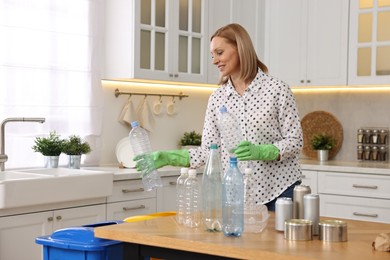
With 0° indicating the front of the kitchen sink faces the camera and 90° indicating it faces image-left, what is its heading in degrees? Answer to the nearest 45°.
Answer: approximately 315°

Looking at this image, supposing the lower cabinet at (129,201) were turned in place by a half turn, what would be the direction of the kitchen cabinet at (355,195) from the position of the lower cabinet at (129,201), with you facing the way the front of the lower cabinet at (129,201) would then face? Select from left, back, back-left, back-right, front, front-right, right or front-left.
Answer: back-right

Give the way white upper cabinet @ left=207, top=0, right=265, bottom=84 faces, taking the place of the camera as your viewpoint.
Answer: facing the viewer

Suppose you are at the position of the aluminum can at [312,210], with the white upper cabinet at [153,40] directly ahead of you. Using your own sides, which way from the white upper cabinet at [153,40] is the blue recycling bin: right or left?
left

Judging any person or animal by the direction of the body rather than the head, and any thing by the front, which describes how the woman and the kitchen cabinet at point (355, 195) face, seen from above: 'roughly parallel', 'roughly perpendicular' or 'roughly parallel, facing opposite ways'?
roughly parallel

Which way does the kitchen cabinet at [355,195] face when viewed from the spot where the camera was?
facing the viewer and to the left of the viewer

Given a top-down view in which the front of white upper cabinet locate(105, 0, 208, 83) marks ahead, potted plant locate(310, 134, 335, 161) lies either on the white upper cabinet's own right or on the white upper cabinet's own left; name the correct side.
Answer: on the white upper cabinet's own left

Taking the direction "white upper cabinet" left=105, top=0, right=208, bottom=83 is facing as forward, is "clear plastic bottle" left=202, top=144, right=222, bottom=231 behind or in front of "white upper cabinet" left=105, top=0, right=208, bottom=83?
in front

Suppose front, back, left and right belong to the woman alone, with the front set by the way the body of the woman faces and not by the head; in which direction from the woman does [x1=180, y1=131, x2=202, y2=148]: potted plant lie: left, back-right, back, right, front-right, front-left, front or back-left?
back-right

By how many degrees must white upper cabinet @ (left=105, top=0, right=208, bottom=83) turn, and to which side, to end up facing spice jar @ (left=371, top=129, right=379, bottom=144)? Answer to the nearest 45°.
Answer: approximately 45° to its left

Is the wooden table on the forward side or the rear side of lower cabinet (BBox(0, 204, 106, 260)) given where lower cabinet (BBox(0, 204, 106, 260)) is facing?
on the forward side
